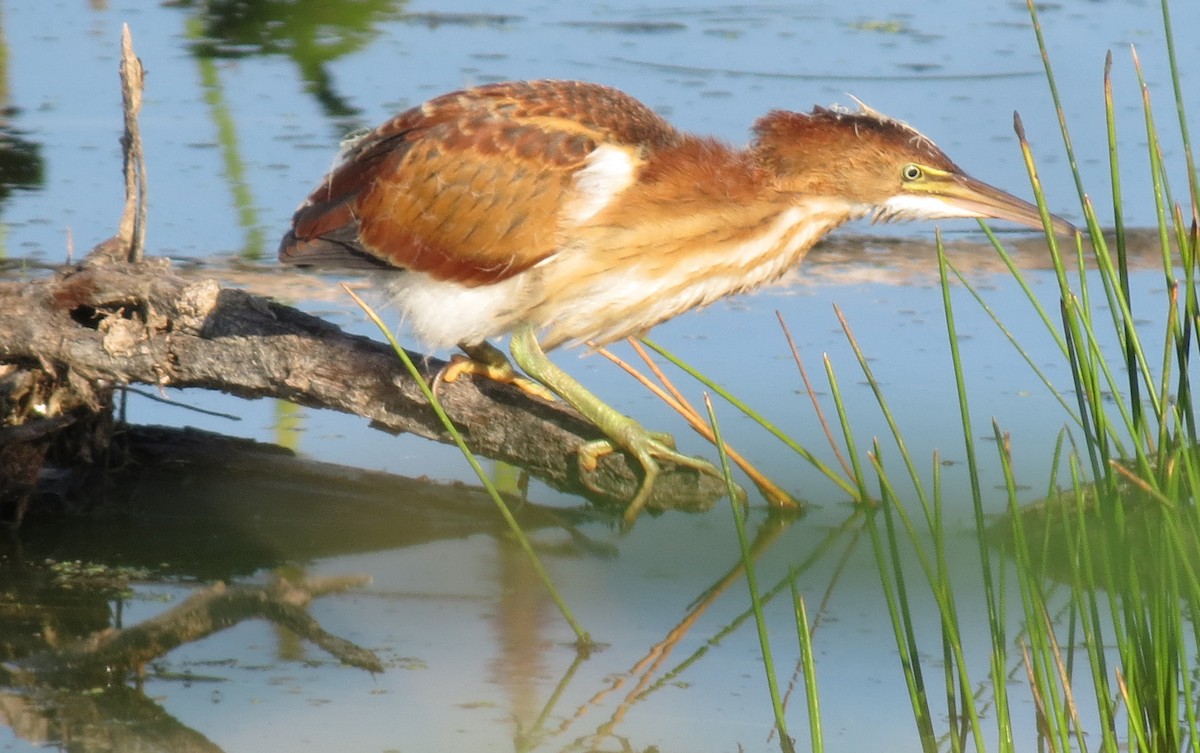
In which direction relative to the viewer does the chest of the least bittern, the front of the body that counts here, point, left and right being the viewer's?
facing to the right of the viewer
